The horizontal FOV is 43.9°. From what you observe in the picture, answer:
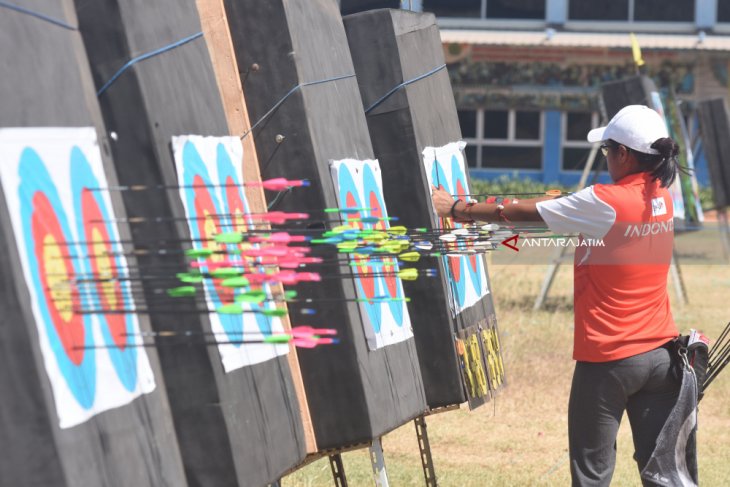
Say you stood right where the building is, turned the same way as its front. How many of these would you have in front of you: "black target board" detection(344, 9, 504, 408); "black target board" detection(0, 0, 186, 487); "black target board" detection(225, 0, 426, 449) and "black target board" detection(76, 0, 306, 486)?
4

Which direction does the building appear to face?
toward the camera

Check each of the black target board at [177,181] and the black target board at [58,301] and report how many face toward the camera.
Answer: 0

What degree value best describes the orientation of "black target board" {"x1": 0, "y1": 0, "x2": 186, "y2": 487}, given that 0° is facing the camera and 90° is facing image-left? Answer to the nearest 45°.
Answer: approximately 270°

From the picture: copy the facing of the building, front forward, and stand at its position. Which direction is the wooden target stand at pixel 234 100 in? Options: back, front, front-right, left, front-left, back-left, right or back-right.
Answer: front

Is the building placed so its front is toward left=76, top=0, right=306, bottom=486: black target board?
yes

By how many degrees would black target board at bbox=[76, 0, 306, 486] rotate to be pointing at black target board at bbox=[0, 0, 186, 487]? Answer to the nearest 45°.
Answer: approximately 135° to its right

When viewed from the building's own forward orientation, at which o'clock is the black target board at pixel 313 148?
The black target board is roughly at 12 o'clock from the building.

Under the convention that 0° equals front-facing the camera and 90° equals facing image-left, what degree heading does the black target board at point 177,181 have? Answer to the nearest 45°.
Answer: approximately 270°

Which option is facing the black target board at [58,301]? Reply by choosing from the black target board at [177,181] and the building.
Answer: the building

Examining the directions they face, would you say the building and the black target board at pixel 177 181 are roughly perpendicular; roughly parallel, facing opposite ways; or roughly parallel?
roughly perpendicular

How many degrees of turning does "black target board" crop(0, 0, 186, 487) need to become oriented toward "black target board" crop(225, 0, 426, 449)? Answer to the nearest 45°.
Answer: approximately 45° to its left

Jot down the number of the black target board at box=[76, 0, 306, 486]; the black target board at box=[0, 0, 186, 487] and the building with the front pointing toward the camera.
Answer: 1
